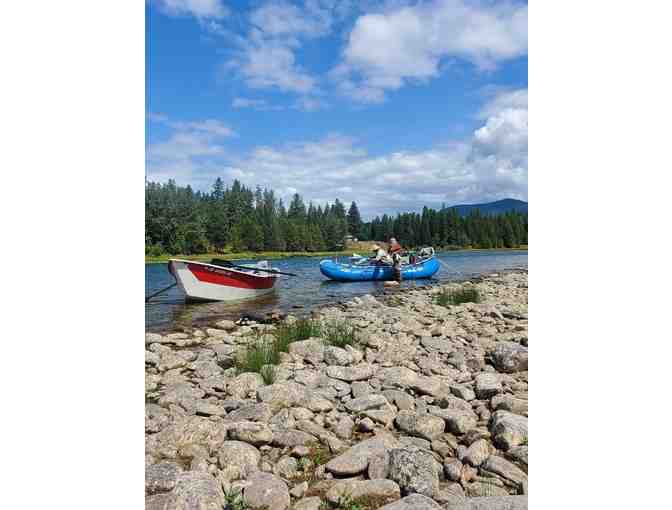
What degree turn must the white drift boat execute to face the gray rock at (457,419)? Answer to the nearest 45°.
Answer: approximately 45° to its left

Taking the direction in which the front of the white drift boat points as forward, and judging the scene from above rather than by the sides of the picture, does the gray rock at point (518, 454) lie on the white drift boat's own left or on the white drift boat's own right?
on the white drift boat's own left

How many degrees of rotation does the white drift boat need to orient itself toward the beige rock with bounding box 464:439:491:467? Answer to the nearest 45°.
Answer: approximately 45° to its left

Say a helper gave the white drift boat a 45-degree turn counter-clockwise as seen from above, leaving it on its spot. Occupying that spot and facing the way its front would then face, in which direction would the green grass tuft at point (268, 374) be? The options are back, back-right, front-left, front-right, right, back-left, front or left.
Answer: front

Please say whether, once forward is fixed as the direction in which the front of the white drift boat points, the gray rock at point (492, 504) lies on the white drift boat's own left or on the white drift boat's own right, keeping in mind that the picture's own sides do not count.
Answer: on the white drift boat's own left

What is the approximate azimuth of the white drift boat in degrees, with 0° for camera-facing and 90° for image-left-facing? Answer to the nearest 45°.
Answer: approximately 45°

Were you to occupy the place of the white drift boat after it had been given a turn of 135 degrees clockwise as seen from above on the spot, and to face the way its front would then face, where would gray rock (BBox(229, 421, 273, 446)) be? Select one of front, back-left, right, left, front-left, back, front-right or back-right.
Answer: back

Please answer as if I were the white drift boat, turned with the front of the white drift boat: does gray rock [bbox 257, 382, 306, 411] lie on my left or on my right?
on my left

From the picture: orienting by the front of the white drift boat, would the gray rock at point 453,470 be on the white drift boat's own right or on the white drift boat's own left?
on the white drift boat's own left

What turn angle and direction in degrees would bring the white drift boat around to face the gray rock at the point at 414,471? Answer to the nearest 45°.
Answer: approximately 45° to its left

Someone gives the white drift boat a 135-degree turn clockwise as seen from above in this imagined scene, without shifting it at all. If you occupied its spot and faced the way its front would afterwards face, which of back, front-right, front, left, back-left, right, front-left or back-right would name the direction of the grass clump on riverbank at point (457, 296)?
right

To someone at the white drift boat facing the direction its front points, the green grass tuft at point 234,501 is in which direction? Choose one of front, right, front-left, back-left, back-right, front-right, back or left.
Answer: front-left

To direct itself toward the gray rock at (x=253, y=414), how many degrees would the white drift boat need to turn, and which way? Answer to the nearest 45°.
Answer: approximately 45° to its left

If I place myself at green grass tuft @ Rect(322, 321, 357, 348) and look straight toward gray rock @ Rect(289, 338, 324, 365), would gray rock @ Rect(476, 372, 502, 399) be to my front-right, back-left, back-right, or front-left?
front-left

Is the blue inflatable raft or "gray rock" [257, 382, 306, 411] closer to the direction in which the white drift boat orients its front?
the gray rock

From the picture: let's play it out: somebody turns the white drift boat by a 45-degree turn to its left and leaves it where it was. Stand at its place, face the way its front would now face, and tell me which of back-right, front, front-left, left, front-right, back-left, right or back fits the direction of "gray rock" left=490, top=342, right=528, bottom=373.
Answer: front-left
